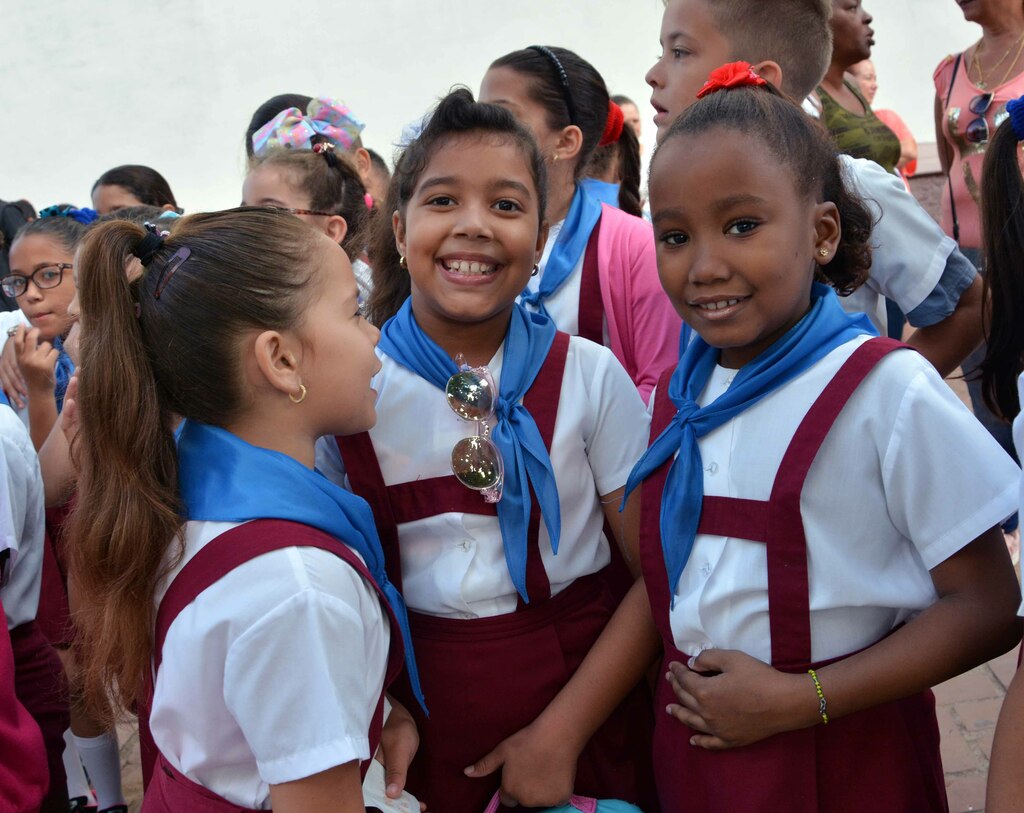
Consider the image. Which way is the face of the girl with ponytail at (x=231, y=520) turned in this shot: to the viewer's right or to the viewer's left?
to the viewer's right

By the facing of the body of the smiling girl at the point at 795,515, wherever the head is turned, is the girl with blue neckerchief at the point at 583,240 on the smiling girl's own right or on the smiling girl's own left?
on the smiling girl's own right

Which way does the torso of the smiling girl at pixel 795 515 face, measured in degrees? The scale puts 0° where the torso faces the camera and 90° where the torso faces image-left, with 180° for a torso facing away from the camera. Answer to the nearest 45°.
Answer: approximately 45°
